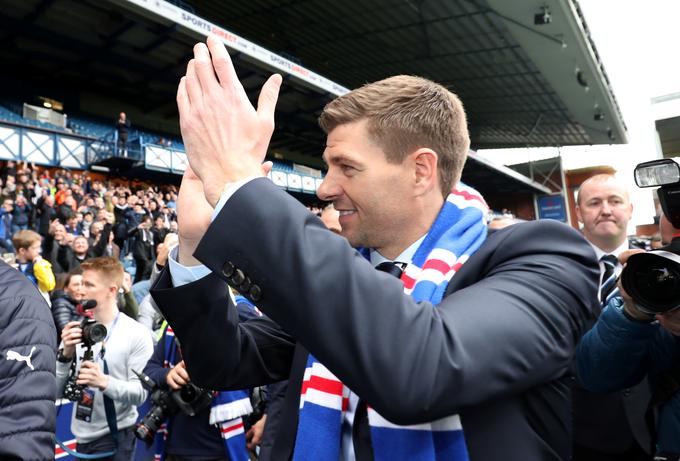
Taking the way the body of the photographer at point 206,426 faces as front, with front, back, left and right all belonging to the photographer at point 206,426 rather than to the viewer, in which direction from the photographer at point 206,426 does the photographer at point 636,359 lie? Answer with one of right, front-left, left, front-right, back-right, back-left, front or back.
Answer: left

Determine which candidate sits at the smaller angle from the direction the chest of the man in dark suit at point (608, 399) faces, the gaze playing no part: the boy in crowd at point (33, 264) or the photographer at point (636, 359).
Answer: the photographer

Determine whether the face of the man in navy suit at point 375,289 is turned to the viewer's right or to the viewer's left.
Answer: to the viewer's left

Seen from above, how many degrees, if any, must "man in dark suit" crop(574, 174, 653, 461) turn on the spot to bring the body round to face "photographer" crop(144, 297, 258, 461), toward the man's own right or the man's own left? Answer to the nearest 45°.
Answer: approximately 90° to the man's own right

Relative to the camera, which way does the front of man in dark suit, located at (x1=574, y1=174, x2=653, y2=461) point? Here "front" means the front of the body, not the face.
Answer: toward the camera

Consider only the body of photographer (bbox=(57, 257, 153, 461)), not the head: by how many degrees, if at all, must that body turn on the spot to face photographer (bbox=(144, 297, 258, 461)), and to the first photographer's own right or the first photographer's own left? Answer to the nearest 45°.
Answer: approximately 90° to the first photographer's own left

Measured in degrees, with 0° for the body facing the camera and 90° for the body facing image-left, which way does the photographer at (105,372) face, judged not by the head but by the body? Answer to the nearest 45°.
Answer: approximately 45°

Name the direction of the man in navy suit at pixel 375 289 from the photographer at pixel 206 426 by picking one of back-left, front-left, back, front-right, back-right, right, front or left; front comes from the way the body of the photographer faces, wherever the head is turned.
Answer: front-left

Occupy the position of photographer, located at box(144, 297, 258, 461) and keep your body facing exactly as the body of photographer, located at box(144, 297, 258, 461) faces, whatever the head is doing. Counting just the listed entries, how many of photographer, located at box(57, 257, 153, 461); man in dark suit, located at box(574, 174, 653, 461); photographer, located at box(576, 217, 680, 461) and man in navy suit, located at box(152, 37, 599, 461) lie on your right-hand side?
1

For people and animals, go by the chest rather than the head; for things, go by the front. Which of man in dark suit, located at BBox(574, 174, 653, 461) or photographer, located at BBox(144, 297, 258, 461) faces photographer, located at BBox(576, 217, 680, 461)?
the man in dark suit
